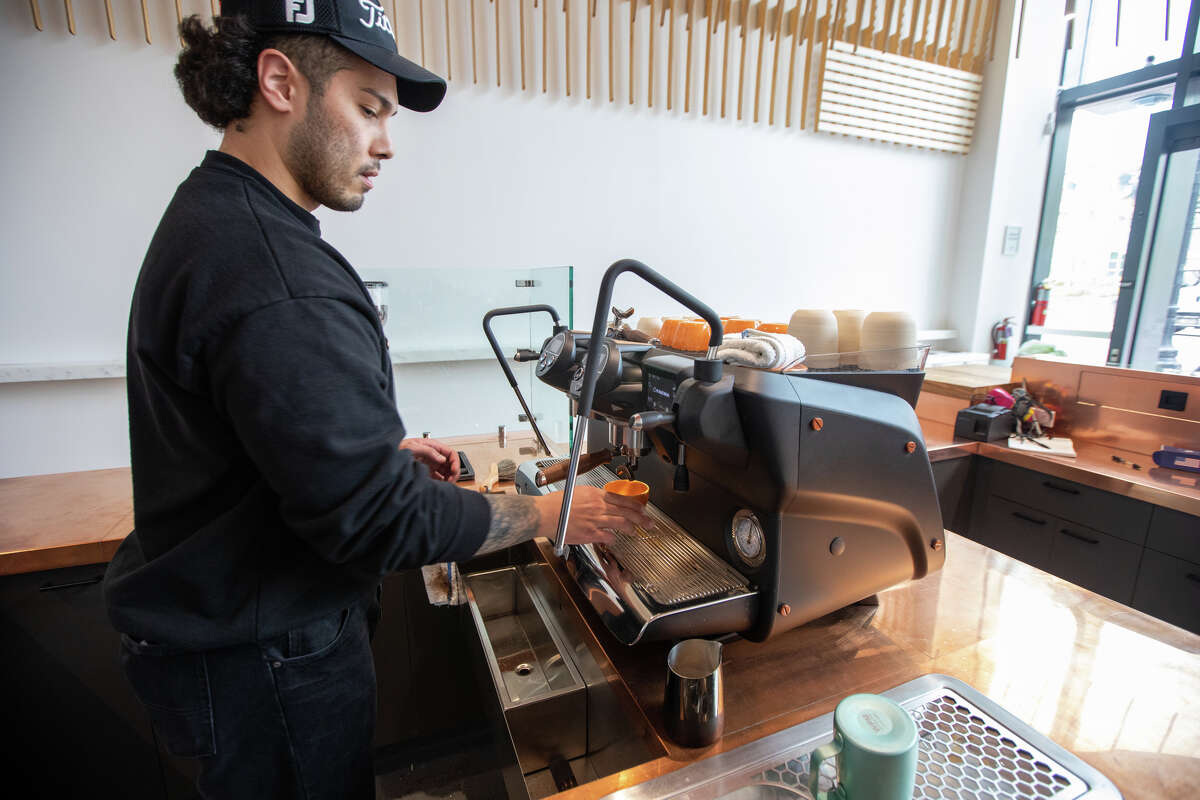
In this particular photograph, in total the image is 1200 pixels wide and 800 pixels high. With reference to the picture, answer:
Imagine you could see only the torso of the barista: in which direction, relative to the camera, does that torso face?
to the viewer's right

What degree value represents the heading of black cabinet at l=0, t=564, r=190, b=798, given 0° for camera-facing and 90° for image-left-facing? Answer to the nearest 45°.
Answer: approximately 315°

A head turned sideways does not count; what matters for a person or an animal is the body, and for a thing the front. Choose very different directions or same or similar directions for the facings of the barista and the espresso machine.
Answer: very different directions

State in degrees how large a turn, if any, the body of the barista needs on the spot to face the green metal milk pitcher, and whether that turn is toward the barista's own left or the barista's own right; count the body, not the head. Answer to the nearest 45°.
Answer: approximately 45° to the barista's own right

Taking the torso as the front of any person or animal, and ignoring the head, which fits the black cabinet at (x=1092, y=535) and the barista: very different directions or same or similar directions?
very different directions

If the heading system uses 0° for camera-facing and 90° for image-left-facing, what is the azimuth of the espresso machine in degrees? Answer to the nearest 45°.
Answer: approximately 45°

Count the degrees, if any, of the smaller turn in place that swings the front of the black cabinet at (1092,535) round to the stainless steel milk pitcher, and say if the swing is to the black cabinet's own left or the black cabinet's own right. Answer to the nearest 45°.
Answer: approximately 45° to the black cabinet's own left

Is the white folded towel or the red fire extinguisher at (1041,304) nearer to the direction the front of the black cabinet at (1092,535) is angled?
the white folded towel

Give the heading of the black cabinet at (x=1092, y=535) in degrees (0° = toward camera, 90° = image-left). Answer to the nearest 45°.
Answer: approximately 45°

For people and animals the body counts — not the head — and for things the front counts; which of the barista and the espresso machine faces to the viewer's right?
the barista

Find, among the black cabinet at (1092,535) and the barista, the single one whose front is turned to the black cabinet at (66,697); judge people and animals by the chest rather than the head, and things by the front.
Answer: the black cabinet at (1092,535)
